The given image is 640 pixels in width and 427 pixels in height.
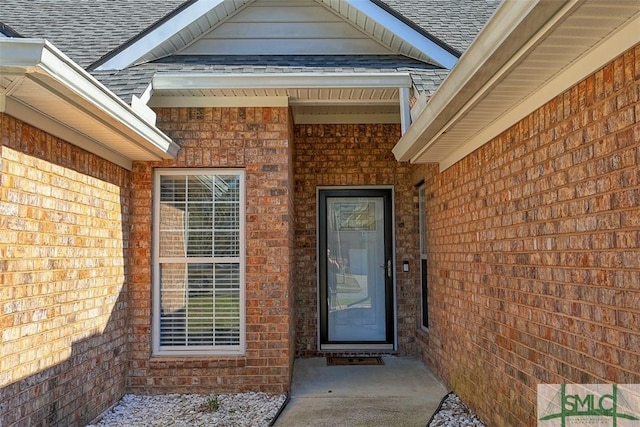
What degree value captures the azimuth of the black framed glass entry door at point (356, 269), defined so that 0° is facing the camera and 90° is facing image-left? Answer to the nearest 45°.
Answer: approximately 0°

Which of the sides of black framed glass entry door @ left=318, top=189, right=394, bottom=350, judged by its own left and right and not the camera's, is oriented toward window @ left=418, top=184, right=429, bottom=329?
left

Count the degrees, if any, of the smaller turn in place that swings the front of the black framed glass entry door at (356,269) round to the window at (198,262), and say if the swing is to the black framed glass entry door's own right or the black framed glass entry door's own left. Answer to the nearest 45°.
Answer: approximately 45° to the black framed glass entry door's own right
